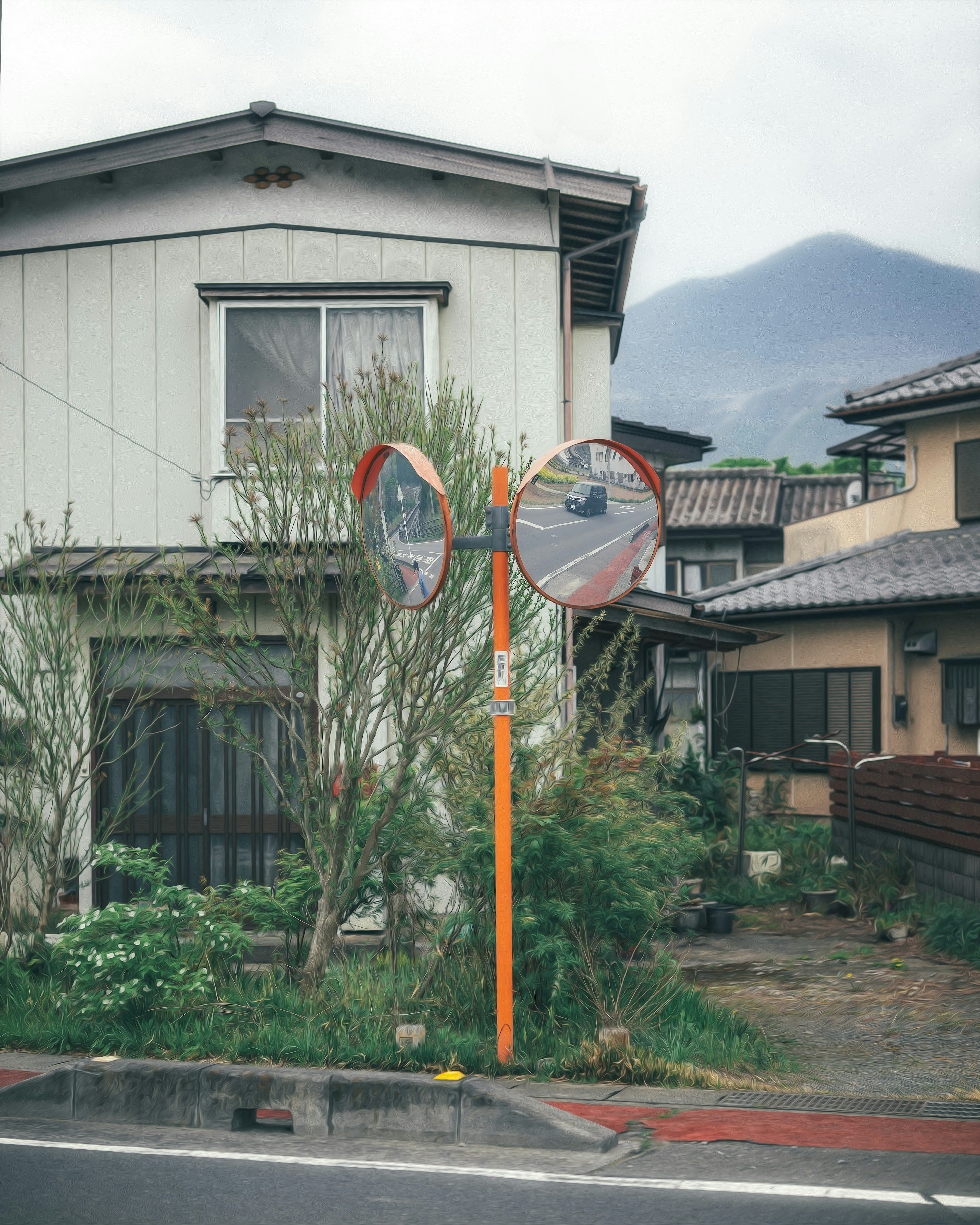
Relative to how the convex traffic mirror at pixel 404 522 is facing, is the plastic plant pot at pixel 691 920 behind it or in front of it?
behind

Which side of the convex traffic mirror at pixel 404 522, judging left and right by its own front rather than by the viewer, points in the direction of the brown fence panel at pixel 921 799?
back

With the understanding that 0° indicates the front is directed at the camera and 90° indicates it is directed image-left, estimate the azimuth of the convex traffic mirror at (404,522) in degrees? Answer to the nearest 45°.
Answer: approximately 45°
